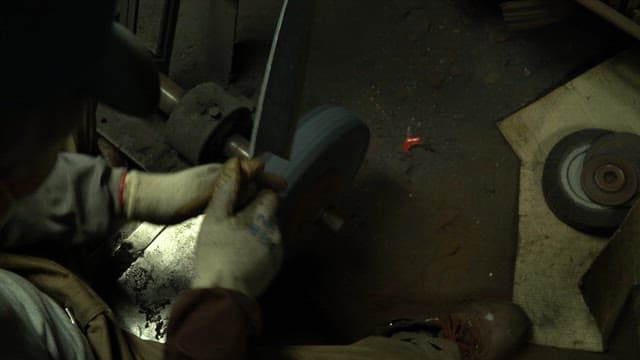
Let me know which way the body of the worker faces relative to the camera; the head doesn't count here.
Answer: to the viewer's right
